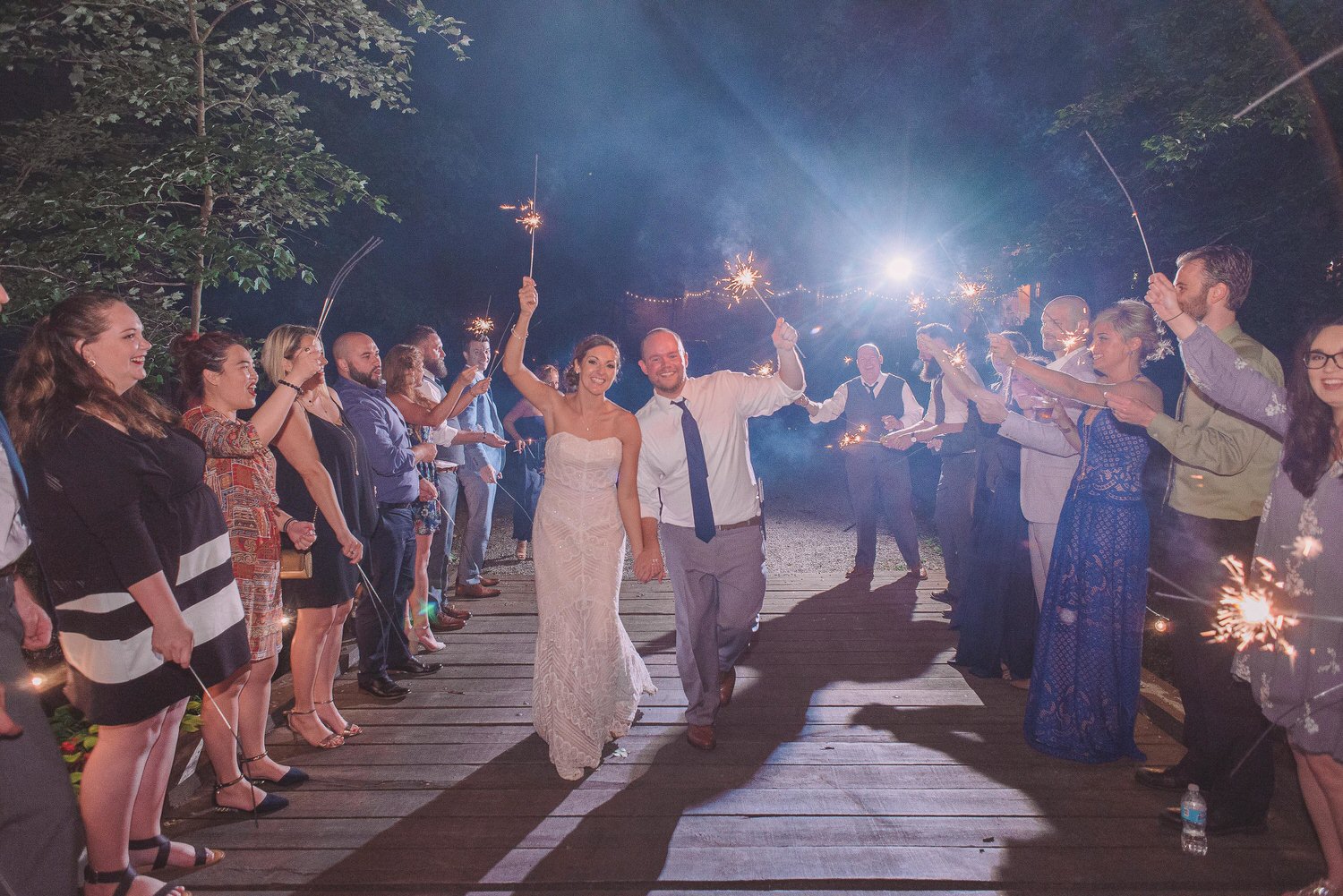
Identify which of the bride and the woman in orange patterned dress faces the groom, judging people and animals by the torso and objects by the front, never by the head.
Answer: the woman in orange patterned dress

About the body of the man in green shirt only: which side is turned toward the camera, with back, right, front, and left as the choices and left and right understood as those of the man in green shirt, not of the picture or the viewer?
left

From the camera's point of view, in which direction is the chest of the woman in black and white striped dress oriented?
to the viewer's right

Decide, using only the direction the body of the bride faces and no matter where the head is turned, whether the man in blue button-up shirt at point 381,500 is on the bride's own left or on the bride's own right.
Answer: on the bride's own right

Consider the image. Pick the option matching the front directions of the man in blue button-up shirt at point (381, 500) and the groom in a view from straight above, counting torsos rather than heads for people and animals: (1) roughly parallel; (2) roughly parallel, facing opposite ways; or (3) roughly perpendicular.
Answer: roughly perpendicular

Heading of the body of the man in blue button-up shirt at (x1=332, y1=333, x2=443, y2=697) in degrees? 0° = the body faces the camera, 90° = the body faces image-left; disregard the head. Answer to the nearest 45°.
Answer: approximately 270°

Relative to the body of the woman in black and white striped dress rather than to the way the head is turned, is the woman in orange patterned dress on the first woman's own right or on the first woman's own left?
on the first woman's own left

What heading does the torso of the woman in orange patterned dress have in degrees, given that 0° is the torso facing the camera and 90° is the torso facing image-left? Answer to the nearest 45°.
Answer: approximately 270°
